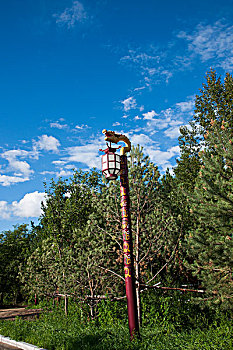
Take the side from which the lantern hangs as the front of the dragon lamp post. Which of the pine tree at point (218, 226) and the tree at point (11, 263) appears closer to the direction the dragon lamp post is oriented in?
the tree

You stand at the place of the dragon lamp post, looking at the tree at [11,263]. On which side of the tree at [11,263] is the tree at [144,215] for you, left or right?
right

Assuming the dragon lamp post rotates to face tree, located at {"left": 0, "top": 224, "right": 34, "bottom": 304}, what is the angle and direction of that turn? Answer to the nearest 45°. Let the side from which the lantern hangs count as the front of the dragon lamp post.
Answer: approximately 45° to its right

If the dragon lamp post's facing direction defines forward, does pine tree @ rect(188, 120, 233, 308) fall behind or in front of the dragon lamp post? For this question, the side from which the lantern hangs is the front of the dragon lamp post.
behind

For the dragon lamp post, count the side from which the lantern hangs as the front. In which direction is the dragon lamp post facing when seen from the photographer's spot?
facing to the left of the viewer

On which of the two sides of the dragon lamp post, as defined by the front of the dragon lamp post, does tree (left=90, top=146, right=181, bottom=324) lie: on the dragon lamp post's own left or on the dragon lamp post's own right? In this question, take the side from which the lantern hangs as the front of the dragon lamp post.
on the dragon lamp post's own right
